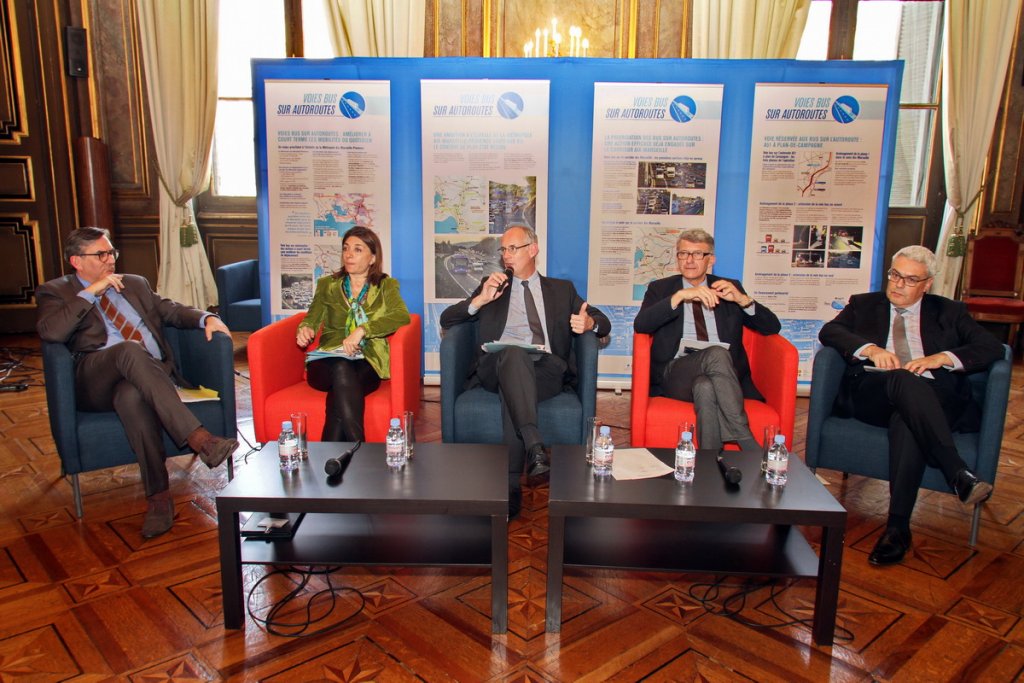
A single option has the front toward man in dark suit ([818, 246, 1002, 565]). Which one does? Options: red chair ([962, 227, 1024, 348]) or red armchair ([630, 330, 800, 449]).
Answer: red chair ([962, 227, 1024, 348])

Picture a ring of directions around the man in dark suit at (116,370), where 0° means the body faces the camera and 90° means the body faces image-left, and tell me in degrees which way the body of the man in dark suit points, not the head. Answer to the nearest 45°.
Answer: approximately 315°

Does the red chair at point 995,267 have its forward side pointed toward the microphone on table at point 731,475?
yes

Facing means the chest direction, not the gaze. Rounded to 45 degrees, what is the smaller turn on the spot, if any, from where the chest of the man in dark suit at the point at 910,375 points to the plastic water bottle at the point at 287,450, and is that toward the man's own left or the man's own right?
approximately 45° to the man's own right

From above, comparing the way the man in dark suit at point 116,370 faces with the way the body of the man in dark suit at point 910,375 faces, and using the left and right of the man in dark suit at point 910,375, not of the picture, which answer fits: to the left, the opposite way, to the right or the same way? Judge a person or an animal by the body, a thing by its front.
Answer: to the left

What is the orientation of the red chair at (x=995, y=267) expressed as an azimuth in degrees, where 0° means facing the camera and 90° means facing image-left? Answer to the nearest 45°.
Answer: approximately 0°
